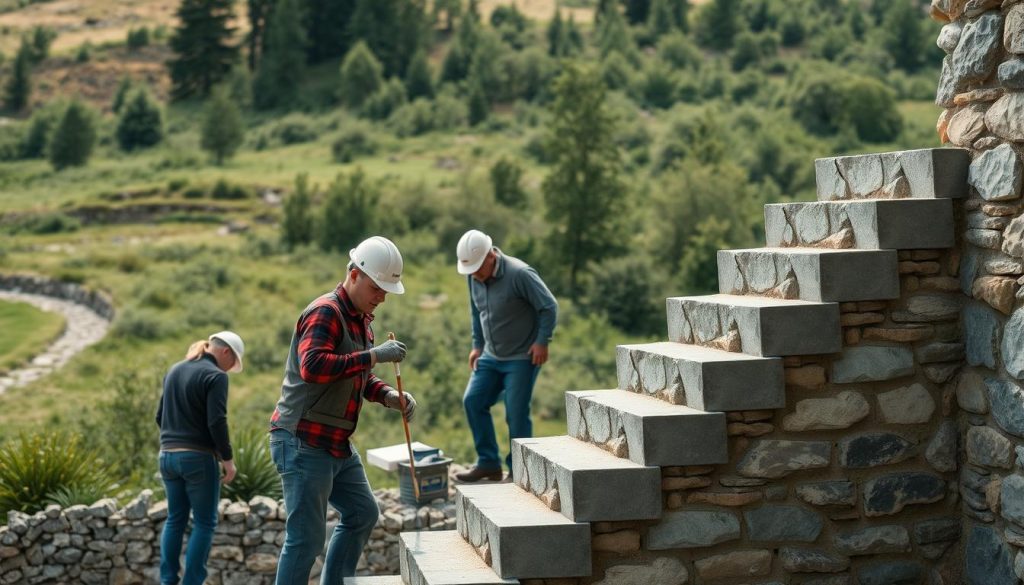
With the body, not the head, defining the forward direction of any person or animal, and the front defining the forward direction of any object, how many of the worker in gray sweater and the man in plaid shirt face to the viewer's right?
1

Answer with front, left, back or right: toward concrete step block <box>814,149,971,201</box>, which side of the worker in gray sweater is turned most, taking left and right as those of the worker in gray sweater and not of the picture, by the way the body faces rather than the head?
left

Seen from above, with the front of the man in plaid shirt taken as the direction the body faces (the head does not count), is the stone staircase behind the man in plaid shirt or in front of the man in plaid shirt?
in front

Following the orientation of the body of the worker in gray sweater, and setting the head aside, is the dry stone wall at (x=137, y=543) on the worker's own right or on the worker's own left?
on the worker's own right

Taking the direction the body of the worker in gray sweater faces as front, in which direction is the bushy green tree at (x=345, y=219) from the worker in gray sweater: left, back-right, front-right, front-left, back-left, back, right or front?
back-right

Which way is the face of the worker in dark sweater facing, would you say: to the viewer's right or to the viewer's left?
to the viewer's right

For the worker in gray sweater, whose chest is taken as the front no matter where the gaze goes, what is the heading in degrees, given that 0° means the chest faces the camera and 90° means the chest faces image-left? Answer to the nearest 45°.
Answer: approximately 45°

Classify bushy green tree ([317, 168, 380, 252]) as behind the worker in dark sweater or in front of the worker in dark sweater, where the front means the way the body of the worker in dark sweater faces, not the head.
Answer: in front

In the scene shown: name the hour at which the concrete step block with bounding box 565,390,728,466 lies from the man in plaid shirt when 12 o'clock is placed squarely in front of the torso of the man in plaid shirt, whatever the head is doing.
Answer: The concrete step block is roughly at 1 o'clock from the man in plaid shirt.

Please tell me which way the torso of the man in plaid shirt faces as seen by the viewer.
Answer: to the viewer's right

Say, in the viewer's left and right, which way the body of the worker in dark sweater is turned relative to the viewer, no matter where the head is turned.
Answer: facing away from the viewer and to the right of the viewer

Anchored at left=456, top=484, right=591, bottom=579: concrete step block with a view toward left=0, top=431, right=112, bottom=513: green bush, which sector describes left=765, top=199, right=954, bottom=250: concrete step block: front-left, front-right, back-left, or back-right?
back-right
